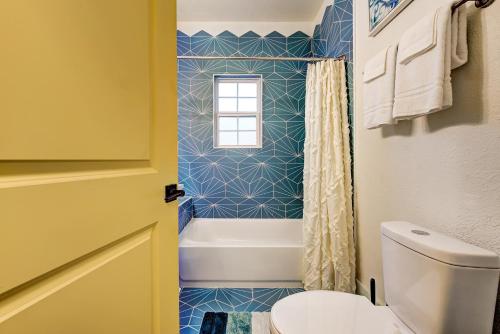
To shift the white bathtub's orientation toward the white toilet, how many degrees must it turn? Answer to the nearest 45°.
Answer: approximately 45° to its left

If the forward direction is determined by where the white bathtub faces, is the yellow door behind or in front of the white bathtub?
in front

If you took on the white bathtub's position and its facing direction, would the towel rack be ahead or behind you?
ahead

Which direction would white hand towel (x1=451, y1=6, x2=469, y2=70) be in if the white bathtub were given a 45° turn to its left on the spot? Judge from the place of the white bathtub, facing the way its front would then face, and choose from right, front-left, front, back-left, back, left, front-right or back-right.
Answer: front

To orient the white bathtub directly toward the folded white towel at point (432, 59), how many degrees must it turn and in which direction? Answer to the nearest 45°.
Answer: approximately 45° to its left

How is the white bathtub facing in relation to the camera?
toward the camera

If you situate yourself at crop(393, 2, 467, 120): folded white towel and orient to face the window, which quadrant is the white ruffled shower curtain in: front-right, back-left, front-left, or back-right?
front-right

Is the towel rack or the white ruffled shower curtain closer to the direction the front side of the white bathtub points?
the towel rack

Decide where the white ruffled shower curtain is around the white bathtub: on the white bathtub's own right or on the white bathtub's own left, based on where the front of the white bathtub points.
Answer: on the white bathtub's own left
